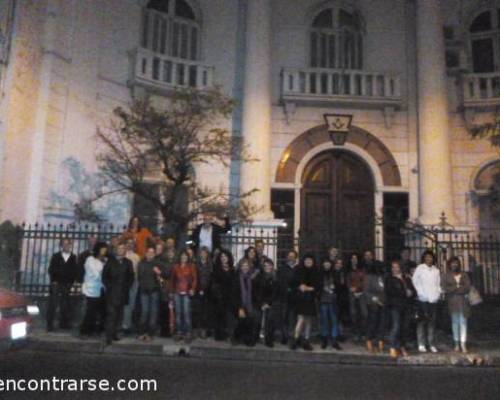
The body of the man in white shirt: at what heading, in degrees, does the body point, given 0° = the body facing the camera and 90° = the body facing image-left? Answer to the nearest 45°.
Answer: approximately 0°

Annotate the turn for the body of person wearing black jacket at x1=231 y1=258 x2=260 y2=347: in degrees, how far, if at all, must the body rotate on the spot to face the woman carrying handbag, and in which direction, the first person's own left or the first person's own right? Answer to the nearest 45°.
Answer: approximately 90° to the first person's own left

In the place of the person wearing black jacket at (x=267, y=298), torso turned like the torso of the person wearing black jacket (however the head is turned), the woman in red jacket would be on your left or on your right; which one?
on your right

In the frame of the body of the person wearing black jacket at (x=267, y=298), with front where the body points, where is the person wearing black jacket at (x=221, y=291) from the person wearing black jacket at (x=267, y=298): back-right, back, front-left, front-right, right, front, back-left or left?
right

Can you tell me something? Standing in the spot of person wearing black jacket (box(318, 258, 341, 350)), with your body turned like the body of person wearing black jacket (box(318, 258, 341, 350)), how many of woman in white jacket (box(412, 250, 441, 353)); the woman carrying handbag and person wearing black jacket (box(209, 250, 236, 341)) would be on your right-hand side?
1

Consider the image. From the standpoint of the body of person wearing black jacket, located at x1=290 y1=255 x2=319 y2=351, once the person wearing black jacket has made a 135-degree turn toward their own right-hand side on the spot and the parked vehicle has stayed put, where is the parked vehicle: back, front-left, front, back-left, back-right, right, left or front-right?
left

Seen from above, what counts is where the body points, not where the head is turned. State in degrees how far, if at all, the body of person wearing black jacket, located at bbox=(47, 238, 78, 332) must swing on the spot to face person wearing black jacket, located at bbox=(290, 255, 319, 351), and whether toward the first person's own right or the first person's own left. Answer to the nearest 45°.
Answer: approximately 45° to the first person's own left

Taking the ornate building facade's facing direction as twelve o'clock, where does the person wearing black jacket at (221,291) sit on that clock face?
The person wearing black jacket is roughly at 1 o'clock from the ornate building facade.

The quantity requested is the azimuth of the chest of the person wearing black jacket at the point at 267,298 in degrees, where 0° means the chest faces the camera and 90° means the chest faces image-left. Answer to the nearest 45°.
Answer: approximately 0°
